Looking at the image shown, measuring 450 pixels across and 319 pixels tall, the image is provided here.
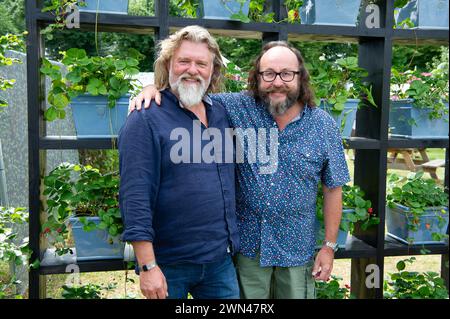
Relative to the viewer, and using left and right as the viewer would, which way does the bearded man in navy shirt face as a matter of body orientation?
facing the viewer and to the right of the viewer

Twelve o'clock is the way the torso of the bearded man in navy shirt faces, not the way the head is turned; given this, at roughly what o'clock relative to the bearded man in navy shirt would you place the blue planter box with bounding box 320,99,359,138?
The blue planter box is roughly at 9 o'clock from the bearded man in navy shirt.

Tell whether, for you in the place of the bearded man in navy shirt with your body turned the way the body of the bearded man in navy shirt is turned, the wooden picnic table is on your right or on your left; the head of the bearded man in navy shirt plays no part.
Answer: on your left

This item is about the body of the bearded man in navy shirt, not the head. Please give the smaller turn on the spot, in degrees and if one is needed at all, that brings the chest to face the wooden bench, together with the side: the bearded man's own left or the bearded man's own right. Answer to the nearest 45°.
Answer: approximately 90° to the bearded man's own left

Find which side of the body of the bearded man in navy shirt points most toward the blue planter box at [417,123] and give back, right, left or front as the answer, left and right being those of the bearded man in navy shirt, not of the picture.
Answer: left

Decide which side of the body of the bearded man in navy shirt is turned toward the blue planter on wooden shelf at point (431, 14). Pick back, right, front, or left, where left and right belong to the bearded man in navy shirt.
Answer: left

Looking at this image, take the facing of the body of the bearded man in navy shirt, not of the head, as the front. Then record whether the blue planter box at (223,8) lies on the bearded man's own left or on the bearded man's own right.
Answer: on the bearded man's own left

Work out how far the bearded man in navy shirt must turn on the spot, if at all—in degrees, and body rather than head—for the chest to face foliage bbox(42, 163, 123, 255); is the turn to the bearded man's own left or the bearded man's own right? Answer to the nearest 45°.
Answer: approximately 180°

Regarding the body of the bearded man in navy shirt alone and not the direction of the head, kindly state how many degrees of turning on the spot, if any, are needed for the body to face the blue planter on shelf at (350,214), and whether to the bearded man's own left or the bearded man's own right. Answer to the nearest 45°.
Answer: approximately 90° to the bearded man's own left

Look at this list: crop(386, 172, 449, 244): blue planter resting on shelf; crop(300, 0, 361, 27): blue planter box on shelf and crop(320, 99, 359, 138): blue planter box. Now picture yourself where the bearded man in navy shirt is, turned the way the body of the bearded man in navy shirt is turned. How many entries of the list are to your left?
3
